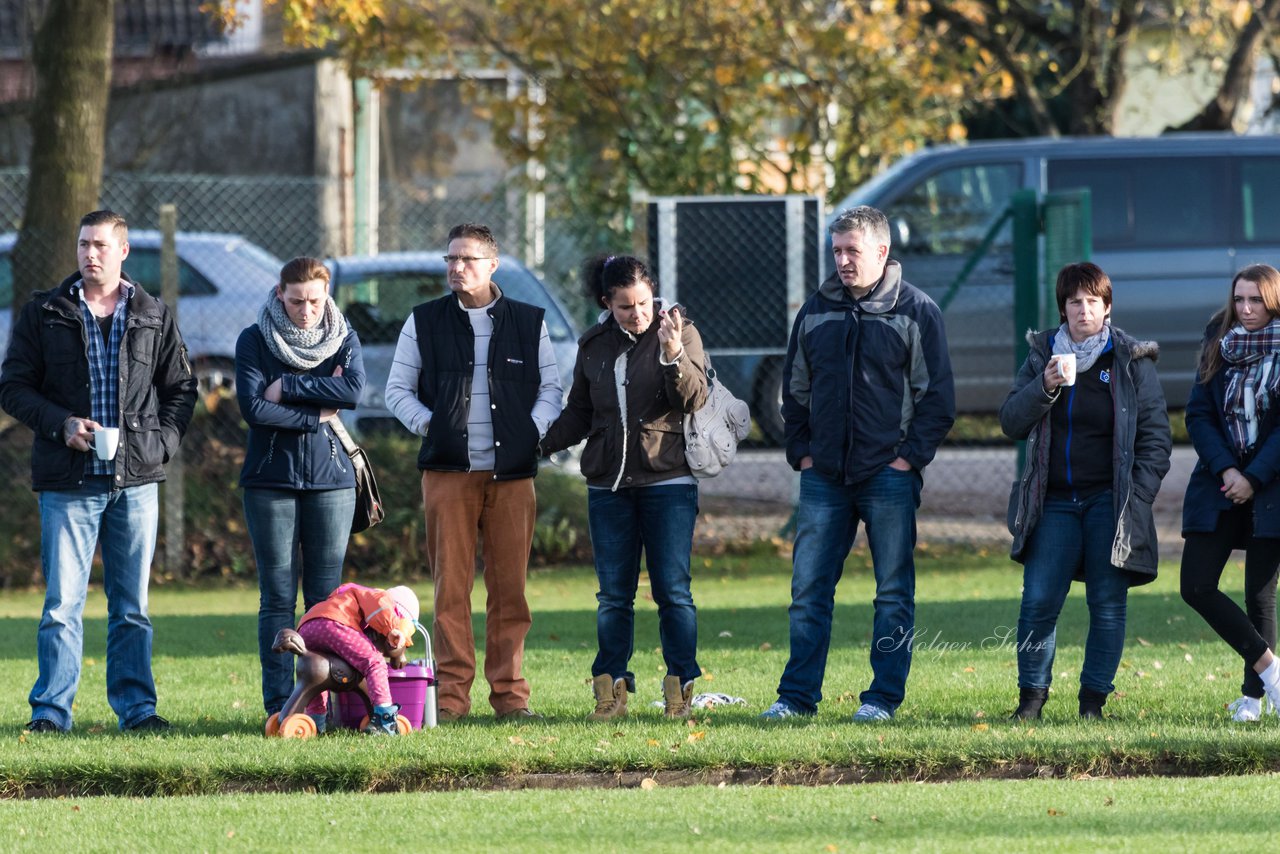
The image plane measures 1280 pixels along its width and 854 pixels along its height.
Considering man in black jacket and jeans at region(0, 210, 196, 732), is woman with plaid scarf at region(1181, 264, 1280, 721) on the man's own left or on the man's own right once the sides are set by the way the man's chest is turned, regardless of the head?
on the man's own left

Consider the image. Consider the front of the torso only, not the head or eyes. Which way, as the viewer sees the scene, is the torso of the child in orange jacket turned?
to the viewer's right

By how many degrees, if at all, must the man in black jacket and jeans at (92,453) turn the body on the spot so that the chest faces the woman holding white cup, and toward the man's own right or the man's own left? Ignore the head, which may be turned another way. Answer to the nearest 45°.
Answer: approximately 90° to the man's own left

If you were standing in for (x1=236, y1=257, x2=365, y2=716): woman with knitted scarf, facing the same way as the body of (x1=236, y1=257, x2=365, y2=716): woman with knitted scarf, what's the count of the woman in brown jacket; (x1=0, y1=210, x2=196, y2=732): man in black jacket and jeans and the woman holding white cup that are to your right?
1

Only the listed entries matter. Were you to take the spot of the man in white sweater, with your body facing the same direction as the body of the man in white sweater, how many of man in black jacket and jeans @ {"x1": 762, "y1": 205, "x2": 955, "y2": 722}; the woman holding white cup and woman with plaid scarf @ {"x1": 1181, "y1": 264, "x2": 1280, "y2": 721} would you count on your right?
0

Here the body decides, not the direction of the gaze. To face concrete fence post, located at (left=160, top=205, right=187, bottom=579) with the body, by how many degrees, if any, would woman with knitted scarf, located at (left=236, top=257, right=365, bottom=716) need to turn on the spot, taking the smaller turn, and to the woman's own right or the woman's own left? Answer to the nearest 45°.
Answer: approximately 180°

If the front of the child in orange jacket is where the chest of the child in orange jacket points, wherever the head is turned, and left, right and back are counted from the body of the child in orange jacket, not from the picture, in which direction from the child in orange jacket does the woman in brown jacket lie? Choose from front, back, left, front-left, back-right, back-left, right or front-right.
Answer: front

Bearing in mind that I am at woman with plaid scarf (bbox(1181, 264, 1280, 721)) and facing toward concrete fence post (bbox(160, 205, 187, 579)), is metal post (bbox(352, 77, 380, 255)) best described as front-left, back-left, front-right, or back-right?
front-right

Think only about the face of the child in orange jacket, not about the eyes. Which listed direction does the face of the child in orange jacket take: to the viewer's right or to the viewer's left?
to the viewer's right

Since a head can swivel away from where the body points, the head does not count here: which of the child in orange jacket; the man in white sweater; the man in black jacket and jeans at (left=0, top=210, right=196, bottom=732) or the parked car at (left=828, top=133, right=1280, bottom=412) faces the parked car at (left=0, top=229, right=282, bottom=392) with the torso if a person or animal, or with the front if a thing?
the parked car at (left=828, top=133, right=1280, bottom=412)

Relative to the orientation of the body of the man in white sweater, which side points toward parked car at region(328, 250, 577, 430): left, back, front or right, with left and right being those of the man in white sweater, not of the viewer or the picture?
back

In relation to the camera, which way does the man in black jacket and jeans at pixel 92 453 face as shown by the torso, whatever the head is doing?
toward the camera

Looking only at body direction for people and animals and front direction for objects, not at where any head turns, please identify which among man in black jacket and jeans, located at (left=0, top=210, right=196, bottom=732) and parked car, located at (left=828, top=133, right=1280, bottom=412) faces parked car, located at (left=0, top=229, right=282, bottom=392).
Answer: parked car, located at (left=828, top=133, right=1280, bottom=412)

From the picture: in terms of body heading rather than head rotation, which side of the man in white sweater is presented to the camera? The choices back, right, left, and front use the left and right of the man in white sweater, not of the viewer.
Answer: front

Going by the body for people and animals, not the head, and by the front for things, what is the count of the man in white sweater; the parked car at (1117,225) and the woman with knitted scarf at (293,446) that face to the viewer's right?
0

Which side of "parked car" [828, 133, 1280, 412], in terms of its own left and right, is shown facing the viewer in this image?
left

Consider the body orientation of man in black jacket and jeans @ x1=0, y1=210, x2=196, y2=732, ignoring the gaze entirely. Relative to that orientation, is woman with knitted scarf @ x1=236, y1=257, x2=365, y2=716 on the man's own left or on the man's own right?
on the man's own left

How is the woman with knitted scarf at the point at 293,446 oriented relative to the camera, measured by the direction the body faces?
toward the camera
